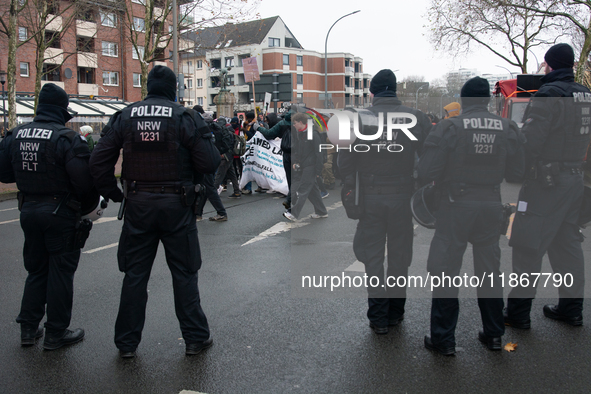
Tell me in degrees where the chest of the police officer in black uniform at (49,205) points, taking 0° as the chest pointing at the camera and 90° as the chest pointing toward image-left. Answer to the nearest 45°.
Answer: approximately 225°

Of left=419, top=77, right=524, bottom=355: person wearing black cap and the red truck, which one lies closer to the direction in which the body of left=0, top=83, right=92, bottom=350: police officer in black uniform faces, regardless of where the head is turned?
the red truck

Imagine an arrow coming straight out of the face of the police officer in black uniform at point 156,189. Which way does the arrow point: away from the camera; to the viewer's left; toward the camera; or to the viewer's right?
away from the camera

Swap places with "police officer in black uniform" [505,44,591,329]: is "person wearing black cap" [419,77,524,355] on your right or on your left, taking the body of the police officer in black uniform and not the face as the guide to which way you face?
on your left

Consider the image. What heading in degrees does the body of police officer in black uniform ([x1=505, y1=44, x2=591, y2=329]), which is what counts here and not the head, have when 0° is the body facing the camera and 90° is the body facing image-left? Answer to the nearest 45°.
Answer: approximately 135°

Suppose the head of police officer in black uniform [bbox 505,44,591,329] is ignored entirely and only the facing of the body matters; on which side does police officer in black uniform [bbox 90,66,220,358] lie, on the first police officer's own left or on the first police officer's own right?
on the first police officer's own left

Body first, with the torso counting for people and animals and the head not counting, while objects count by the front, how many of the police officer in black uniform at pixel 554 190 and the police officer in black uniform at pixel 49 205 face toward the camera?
0
